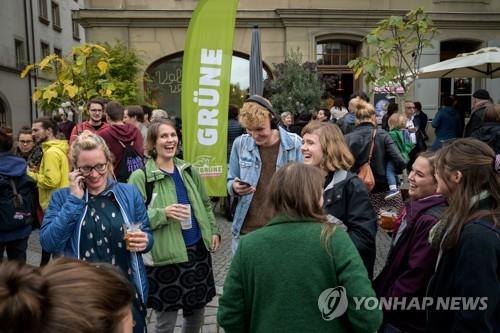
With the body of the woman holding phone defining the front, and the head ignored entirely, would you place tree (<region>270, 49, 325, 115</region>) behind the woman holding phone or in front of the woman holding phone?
behind

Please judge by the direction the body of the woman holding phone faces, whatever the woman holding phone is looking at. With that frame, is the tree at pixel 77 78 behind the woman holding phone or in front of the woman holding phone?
behind

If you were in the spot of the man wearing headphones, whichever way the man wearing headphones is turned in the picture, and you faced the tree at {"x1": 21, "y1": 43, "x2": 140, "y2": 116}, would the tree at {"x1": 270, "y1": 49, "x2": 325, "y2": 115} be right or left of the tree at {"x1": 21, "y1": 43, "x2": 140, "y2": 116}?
right

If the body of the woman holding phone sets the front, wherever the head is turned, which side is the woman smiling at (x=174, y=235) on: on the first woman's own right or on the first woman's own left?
on the first woman's own left

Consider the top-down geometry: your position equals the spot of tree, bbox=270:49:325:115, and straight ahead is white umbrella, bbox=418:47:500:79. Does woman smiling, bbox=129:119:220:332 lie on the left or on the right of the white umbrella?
right

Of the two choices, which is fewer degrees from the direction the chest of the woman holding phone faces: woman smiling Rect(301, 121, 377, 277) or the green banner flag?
the woman smiling

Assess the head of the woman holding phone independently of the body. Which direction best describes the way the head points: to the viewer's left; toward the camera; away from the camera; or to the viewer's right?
toward the camera

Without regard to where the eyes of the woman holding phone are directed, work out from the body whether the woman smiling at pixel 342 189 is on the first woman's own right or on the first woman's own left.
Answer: on the first woman's own left

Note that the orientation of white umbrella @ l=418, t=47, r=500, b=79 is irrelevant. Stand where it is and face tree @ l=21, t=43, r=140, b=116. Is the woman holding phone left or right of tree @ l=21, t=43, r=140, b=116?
left

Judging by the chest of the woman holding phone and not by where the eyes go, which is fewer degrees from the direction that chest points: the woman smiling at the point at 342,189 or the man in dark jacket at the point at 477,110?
the woman smiling

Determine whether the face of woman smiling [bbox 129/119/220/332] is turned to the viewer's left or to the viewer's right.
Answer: to the viewer's right

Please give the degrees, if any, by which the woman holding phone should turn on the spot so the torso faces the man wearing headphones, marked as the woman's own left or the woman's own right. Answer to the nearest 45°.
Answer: approximately 135° to the woman's own left

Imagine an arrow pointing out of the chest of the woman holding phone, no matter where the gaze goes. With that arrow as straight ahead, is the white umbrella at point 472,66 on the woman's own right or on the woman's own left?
on the woman's own left

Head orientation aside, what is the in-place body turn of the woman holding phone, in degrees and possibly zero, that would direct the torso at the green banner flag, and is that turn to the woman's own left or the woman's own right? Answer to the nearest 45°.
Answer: approximately 135° to the woman's own left

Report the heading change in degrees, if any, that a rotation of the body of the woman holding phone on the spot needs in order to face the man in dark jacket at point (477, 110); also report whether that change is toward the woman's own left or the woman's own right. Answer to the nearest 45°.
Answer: approximately 135° to the woman's own left

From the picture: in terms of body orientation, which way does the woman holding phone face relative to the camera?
toward the camera
